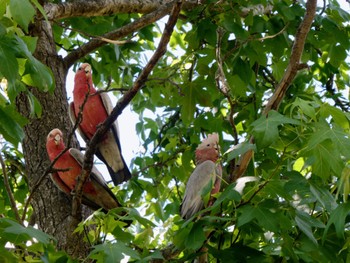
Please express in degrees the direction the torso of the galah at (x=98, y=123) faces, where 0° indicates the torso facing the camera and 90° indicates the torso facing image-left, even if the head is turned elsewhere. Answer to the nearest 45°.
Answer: approximately 45°

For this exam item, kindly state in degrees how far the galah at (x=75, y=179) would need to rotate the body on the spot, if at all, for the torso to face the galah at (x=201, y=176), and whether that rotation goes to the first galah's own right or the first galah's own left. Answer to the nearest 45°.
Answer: approximately 135° to the first galah's own left

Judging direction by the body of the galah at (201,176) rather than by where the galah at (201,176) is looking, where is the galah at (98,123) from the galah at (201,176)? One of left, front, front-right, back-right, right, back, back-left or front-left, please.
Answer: back-left

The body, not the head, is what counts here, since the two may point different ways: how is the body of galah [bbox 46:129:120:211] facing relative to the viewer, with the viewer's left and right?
facing the viewer and to the left of the viewer

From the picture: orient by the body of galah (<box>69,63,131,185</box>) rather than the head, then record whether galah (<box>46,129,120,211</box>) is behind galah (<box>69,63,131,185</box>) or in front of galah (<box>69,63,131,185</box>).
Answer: in front

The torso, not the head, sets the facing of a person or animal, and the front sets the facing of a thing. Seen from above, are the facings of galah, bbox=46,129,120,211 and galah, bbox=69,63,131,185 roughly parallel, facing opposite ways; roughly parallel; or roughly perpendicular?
roughly parallel
